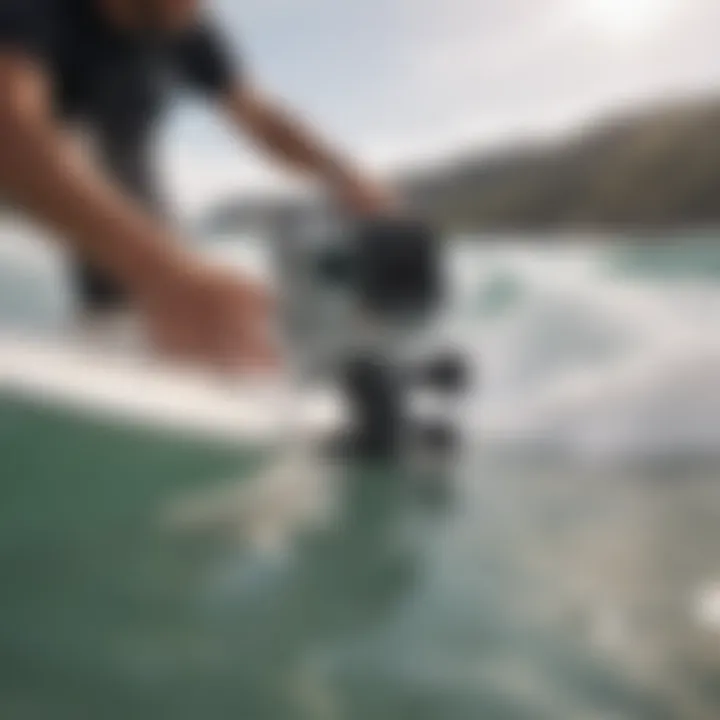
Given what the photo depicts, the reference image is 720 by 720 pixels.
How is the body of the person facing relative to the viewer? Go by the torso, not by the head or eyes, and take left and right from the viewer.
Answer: facing the viewer and to the right of the viewer
